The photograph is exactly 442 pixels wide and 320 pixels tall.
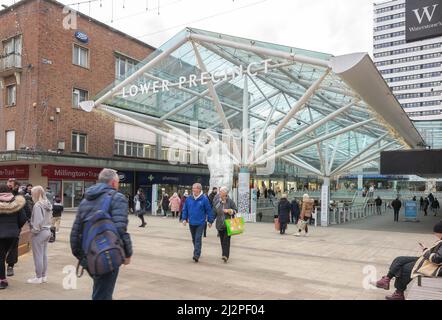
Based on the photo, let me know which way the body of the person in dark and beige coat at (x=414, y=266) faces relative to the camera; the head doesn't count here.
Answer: to the viewer's left

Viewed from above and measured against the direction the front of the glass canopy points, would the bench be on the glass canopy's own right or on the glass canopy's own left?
on the glass canopy's own left

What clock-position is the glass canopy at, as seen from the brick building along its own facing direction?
The glass canopy is roughly at 12 o'clock from the brick building.

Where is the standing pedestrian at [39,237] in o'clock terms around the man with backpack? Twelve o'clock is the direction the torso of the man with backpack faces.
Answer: The standing pedestrian is roughly at 10 o'clock from the man with backpack.

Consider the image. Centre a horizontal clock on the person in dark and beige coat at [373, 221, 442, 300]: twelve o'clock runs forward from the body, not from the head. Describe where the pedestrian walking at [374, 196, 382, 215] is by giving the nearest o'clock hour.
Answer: The pedestrian walking is roughly at 3 o'clock from the person in dark and beige coat.
